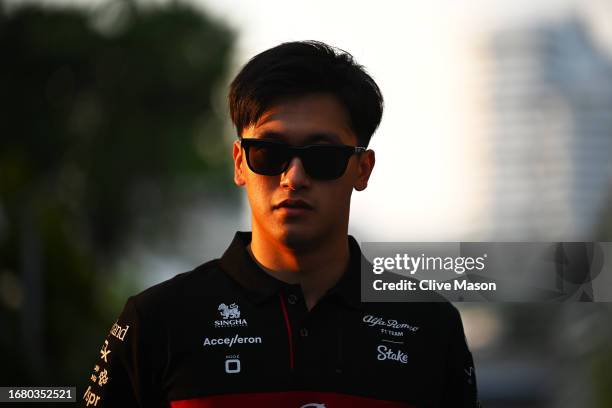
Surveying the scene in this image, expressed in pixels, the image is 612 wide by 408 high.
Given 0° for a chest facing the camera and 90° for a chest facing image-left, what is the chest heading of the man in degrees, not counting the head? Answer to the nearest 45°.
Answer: approximately 0°

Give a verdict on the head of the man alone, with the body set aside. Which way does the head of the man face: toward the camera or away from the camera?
toward the camera
